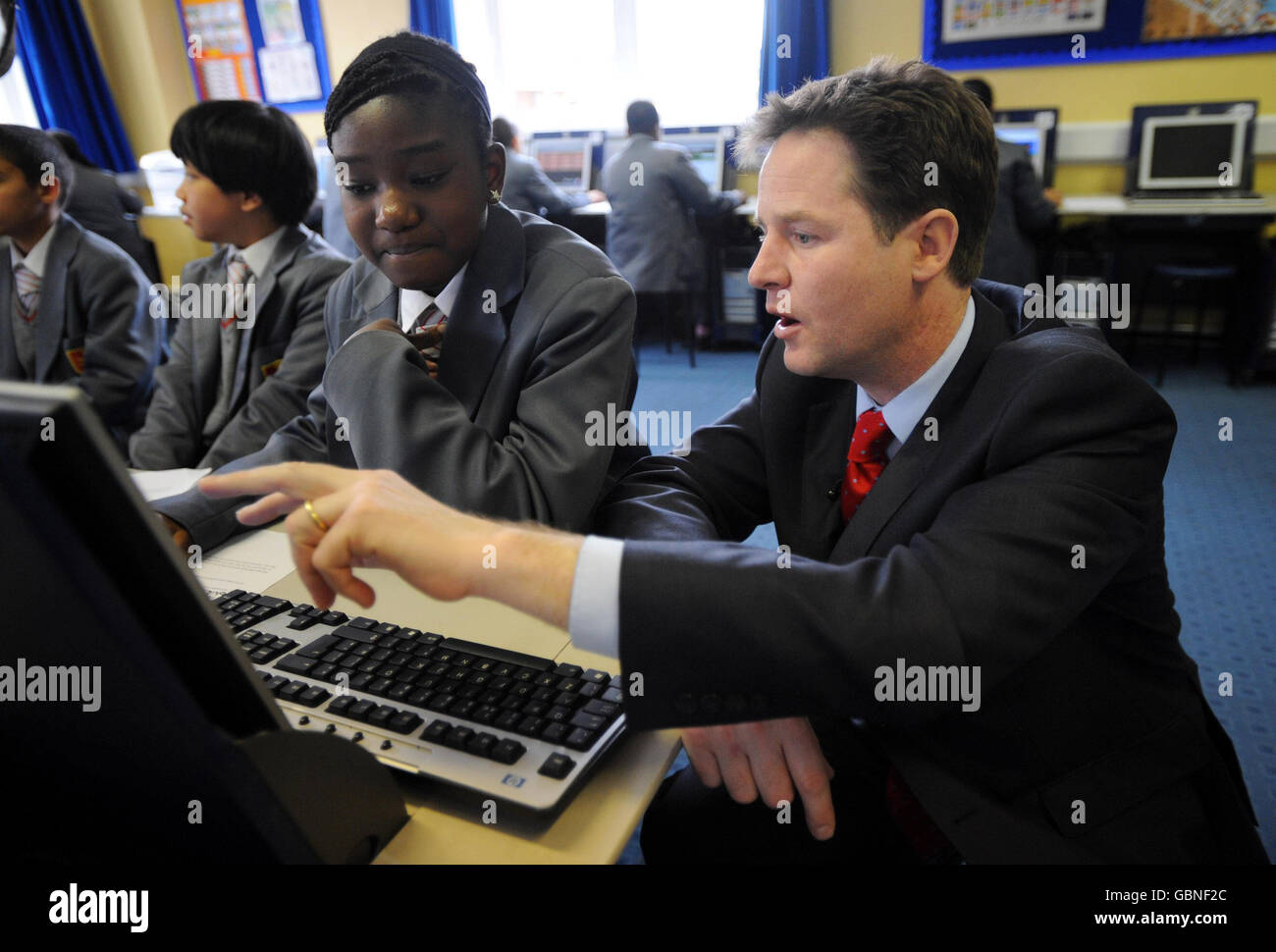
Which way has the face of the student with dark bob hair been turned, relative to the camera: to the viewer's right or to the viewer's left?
to the viewer's left

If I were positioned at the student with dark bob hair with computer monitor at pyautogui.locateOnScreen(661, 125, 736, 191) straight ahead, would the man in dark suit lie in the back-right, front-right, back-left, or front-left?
back-right

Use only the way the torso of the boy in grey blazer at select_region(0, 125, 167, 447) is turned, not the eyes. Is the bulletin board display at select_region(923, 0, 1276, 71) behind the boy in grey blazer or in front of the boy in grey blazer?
behind

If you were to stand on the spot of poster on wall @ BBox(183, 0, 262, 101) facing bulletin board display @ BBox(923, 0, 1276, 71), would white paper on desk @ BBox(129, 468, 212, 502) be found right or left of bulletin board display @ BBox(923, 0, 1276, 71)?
right

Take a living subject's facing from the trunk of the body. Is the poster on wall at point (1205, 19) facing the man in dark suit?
yes

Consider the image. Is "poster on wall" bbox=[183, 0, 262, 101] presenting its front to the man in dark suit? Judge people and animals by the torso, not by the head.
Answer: yes

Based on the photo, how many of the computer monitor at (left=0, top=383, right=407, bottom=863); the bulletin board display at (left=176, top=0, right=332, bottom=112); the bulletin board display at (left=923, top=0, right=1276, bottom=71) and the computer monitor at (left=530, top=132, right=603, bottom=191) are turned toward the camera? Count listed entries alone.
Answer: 3

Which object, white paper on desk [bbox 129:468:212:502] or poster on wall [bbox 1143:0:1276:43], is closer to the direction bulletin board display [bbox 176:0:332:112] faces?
the white paper on desk

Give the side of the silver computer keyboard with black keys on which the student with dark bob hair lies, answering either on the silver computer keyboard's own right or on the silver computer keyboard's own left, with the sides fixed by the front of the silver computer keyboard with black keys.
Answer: on the silver computer keyboard's own left

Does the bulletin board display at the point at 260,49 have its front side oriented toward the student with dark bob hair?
yes

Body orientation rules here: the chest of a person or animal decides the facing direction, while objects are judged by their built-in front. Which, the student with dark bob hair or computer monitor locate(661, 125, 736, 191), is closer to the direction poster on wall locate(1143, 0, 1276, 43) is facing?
the student with dark bob hair

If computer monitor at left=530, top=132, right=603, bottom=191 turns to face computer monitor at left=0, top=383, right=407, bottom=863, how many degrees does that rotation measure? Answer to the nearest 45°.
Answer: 0° — it already faces it
